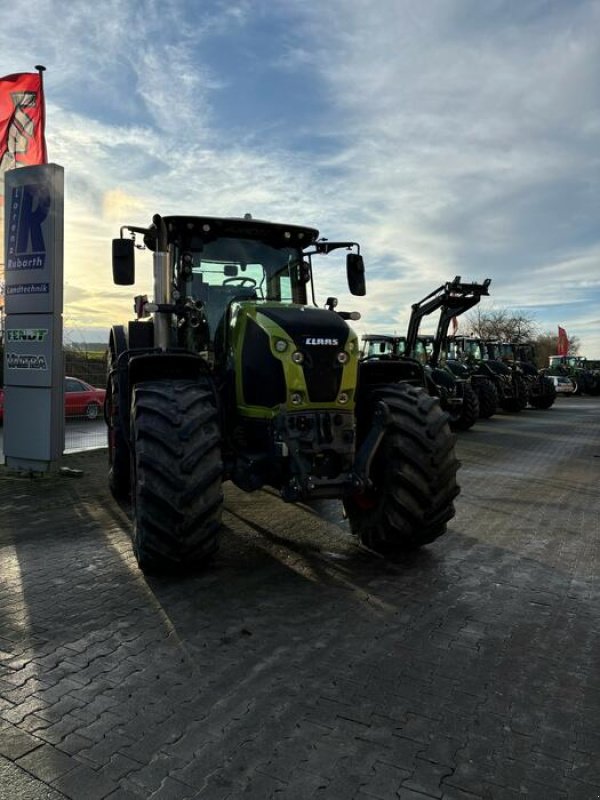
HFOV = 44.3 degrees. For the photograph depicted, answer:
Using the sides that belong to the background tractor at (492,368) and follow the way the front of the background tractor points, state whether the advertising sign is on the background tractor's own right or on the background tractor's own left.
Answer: on the background tractor's own right

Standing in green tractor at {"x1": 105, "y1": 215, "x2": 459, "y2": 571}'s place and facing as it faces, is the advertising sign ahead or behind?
behind

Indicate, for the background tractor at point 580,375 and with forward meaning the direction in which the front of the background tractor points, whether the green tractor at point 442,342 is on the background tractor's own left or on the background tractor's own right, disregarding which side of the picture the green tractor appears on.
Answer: on the background tractor's own right

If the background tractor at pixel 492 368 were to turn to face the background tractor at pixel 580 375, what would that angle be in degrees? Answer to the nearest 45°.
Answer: approximately 135° to its left

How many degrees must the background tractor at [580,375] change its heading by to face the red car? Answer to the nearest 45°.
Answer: approximately 90° to its right

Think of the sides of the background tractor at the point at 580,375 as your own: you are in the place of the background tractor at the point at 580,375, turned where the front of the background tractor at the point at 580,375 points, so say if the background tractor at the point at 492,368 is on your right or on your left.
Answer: on your right

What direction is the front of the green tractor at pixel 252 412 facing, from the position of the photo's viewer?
facing the viewer and to the right of the viewer

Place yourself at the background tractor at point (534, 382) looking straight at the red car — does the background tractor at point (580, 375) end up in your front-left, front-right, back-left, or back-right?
back-right
